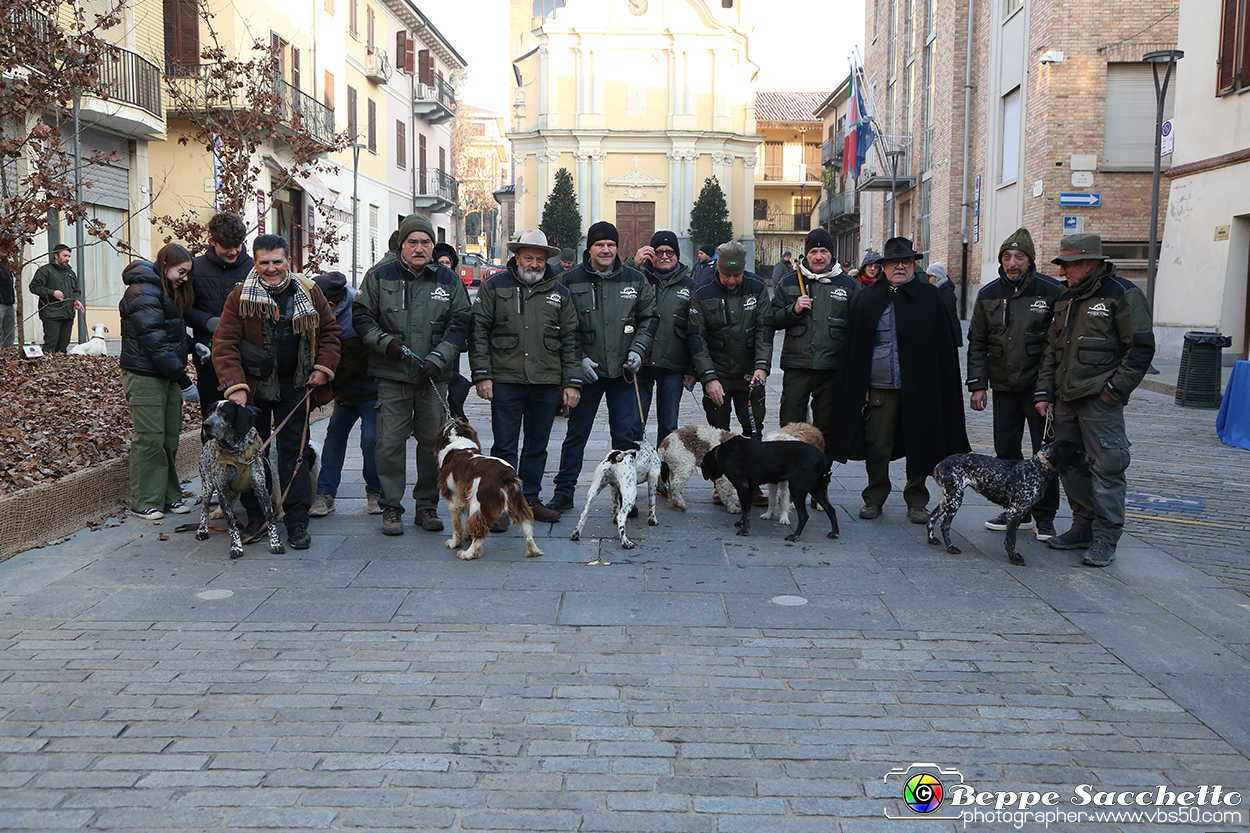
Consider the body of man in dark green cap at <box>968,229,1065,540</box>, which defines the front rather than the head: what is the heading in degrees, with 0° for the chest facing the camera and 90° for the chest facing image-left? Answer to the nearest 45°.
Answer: approximately 0°

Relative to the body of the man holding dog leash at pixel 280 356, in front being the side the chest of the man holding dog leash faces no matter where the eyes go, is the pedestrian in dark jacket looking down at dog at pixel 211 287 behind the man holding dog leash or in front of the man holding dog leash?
behind

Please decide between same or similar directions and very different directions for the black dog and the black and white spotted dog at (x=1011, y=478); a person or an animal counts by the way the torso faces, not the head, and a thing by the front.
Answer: very different directions

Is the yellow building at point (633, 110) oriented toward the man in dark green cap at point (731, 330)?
yes

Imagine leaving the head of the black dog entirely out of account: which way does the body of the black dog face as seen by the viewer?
to the viewer's left

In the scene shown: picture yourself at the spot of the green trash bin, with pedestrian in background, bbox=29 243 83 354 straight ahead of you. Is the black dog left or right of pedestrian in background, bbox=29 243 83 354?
left

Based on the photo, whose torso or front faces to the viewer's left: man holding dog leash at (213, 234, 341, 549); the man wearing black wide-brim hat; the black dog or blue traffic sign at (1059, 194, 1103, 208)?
the black dog

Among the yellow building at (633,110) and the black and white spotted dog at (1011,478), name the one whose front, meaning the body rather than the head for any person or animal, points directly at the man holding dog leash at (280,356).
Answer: the yellow building

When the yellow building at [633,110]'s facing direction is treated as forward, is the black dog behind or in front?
in front

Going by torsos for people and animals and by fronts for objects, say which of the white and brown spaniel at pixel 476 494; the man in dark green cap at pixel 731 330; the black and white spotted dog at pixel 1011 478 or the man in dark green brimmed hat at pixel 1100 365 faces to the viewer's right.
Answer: the black and white spotted dog

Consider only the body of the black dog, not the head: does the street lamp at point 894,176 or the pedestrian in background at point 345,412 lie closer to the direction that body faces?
the pedestrian in background

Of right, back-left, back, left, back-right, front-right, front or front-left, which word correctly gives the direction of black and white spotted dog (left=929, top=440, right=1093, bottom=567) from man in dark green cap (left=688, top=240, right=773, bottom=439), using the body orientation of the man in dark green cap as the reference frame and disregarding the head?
front-left
